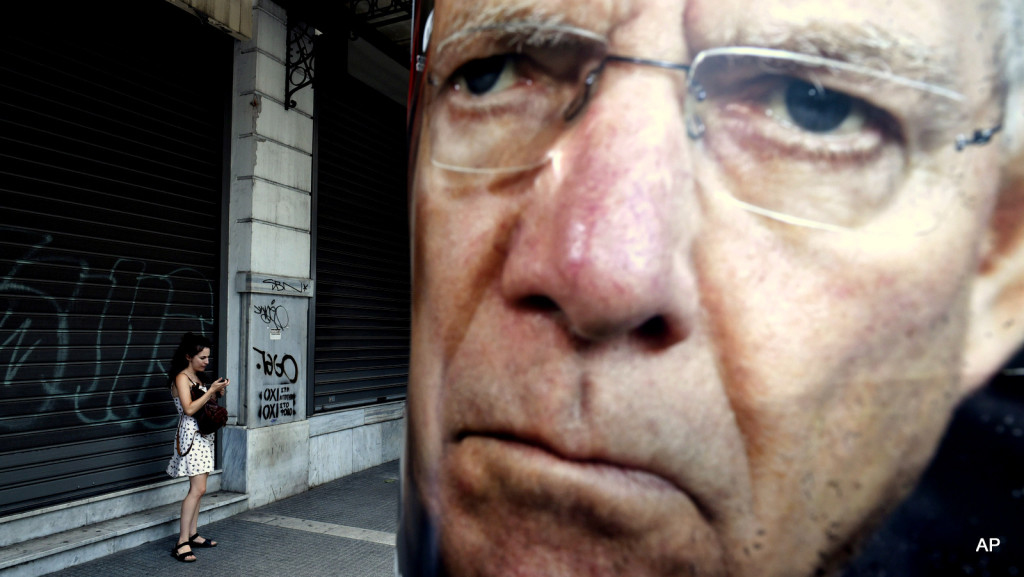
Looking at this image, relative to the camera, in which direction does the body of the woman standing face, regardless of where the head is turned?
to the viewer's right

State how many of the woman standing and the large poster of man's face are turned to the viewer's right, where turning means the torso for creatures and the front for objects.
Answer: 1

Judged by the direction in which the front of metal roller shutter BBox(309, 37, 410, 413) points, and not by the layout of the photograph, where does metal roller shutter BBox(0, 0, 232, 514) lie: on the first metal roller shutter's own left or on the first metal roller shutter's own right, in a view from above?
on the first metal roller shutter's own right

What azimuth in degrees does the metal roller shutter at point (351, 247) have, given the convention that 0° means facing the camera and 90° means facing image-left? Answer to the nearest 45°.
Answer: approximately 315°

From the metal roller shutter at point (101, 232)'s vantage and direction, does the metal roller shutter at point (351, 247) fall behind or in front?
in front

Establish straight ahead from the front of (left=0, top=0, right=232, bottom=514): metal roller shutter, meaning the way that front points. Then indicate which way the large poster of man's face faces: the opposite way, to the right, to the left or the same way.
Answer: to the right

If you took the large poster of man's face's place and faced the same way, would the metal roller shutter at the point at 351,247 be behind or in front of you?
behind

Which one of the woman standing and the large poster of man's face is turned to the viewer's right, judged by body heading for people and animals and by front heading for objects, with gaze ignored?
the woman standing

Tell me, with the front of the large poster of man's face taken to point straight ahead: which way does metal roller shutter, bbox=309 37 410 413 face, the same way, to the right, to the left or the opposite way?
to the left
